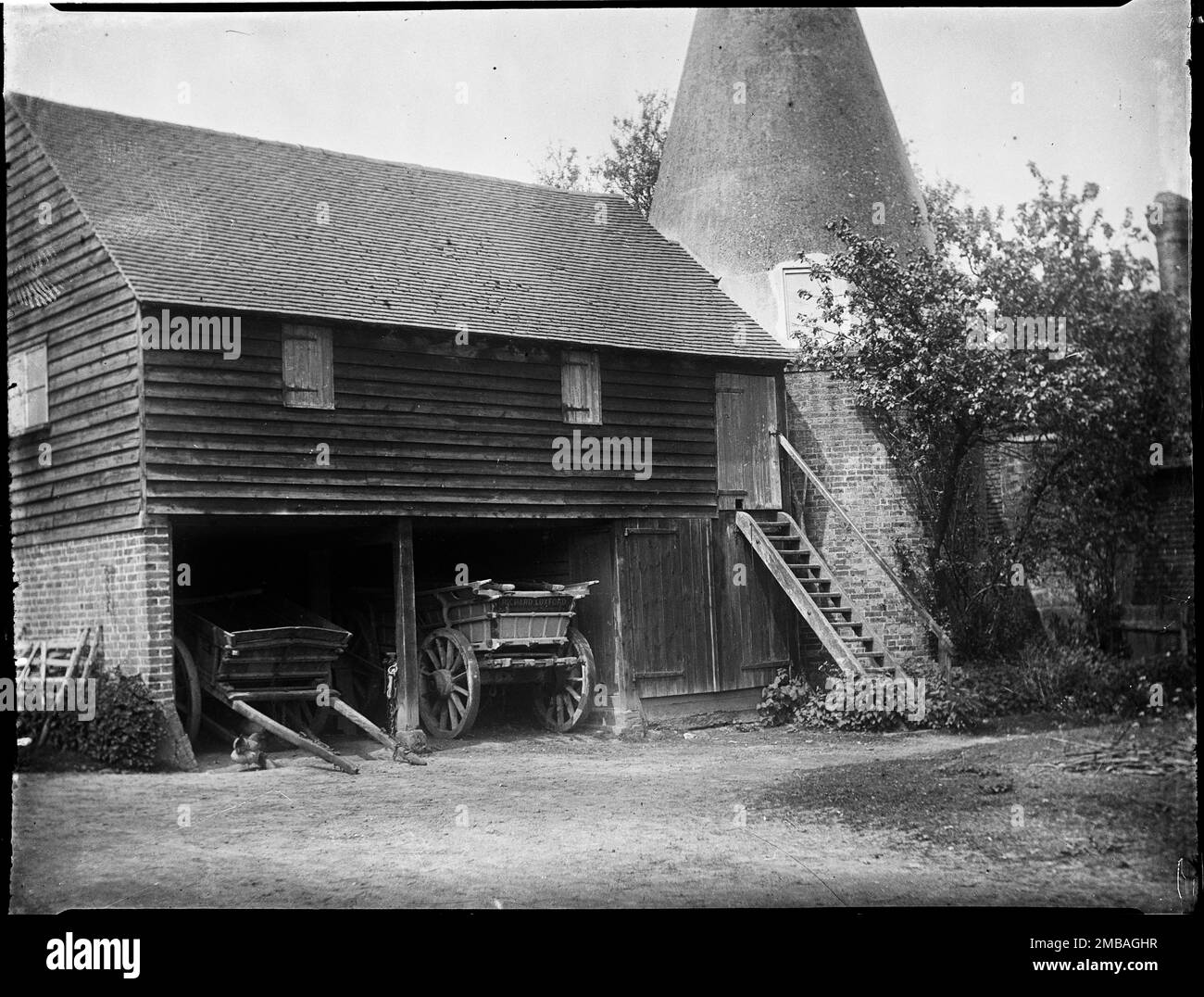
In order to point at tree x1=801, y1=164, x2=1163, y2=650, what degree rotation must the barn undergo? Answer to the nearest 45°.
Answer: approximately 45° to its left

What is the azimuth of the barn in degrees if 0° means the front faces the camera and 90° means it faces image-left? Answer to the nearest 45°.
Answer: approximately 315°

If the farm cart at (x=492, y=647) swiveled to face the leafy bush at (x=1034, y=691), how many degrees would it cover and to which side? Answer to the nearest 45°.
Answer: approximately 45° to its left

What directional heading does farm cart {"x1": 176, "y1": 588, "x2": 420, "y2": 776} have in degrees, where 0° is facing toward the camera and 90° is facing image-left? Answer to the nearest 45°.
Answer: approximately 315°

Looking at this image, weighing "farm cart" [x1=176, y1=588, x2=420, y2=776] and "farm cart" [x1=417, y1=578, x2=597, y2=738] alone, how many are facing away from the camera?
0

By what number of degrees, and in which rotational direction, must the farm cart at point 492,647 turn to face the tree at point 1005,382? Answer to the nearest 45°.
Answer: approximately 45° to its left

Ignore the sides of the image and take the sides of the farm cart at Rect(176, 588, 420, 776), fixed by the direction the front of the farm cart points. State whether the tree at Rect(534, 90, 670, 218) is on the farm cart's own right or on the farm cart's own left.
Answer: on the farm cart's own left

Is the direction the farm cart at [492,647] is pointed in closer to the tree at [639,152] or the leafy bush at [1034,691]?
the leafy bush

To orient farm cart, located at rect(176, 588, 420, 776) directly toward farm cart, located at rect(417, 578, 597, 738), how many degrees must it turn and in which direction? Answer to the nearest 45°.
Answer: approximately 90° to its left

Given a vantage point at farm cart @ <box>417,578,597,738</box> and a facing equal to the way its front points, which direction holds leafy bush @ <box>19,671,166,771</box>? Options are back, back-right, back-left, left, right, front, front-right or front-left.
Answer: right

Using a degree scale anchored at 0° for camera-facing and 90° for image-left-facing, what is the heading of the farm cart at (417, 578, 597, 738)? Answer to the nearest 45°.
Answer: approximately 315°
